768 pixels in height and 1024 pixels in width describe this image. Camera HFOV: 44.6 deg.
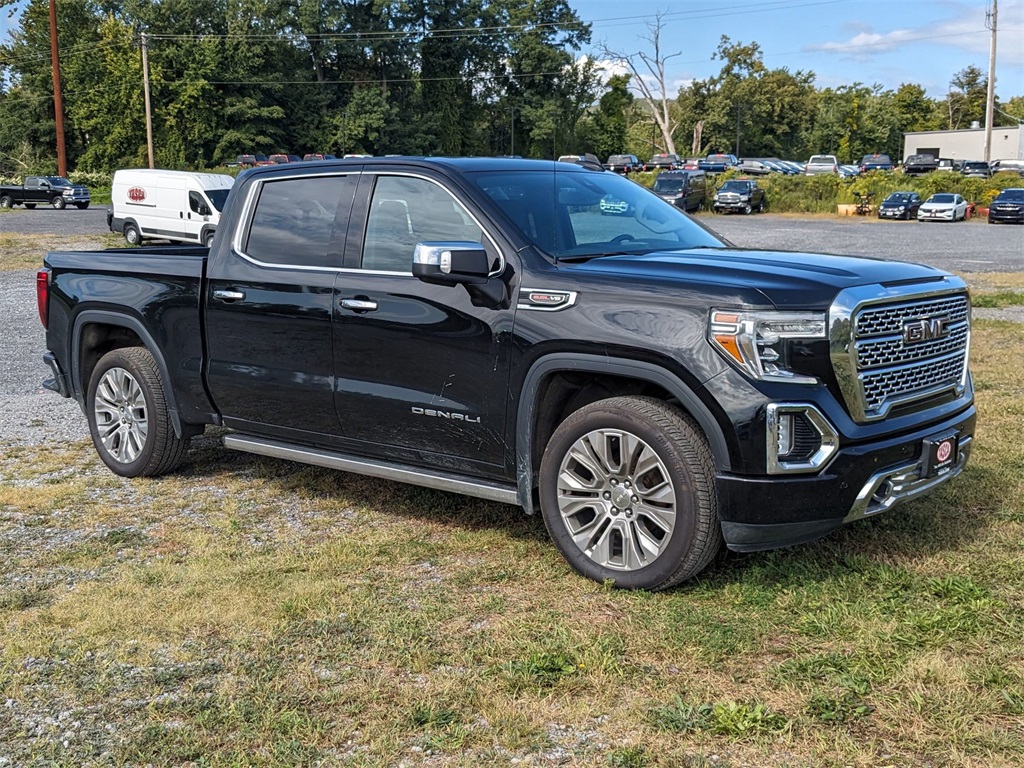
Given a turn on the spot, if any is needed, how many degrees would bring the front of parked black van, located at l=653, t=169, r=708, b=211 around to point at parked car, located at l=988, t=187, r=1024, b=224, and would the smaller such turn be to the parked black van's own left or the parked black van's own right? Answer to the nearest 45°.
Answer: approximately 135° to the parked black van's own left

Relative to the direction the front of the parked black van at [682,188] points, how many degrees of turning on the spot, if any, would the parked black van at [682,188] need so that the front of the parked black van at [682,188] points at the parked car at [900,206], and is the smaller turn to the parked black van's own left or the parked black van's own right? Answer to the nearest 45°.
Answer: approximately 135° to the parked black van's own left

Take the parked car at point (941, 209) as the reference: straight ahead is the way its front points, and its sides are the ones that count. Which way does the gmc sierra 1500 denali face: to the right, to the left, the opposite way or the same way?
to the left

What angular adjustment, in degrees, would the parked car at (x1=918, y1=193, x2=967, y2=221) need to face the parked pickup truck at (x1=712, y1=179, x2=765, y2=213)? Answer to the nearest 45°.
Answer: approximately 45° to its right

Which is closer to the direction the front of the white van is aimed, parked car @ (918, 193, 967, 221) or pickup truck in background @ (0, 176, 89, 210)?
the parked car

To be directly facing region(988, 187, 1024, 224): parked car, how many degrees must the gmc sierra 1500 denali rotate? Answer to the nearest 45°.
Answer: approximately 90° to its left

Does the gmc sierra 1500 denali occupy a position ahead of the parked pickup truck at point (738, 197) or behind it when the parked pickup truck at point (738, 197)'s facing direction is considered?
ahead

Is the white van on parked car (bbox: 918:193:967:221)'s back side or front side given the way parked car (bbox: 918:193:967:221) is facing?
on the front side

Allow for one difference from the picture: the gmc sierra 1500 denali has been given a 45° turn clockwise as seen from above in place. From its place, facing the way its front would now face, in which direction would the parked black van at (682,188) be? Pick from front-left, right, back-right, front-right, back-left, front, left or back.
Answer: back

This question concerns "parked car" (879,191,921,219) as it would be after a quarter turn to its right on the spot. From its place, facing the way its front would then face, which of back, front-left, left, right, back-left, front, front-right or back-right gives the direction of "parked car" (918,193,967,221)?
back

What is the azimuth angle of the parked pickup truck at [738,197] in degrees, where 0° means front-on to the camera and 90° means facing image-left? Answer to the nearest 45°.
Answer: approximately 45°

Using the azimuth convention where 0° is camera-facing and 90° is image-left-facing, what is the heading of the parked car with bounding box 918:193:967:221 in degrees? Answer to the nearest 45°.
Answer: approximately 45°
